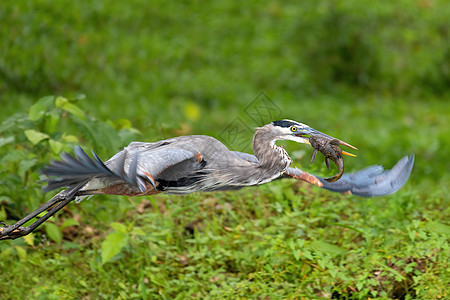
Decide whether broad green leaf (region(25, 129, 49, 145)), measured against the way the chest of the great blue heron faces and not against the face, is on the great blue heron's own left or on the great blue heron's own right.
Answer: on the great blue heron's own left

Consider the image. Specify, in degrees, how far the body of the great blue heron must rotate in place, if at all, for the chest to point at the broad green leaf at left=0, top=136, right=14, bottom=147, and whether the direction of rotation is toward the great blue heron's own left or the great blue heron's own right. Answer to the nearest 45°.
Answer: approximately 135° to the great blue heron's own left

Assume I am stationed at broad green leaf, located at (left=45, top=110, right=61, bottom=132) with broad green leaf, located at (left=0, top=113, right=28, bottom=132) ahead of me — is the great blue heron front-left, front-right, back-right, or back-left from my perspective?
back-left

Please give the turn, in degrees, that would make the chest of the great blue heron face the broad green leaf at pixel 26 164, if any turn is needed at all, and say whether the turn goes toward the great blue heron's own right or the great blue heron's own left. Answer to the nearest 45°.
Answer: approximately 135° to the great blue heron's own left

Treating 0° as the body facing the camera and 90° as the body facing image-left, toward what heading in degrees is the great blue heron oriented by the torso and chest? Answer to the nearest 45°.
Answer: approximately 270°
